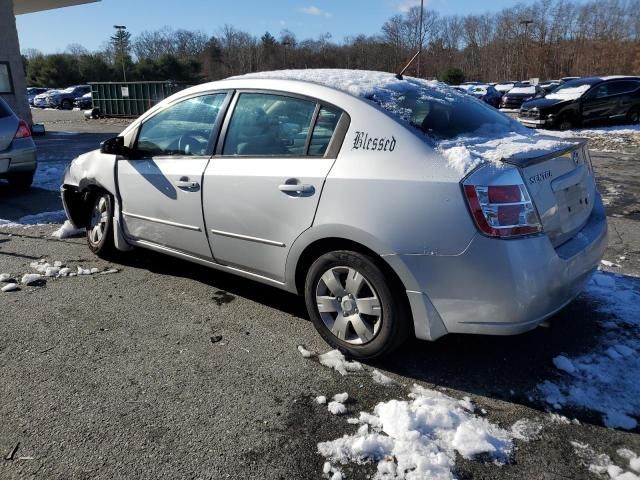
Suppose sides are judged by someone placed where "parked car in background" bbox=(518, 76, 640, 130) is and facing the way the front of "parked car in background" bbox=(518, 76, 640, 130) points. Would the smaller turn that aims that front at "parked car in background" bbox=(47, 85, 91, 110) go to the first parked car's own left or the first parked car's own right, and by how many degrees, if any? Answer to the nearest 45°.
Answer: approximately 45° to the first parked car's own right

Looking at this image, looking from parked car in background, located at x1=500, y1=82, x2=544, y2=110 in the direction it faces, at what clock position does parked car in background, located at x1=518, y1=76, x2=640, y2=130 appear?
parked car in background, located at x1=518, y1=76, x2=640, y2=130 is roughly at 10 o'clock from parked car in background, located at x1=500, y1=82, x2=544, y2=110.

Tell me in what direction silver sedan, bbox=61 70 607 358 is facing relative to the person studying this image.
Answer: facing away from the viewer and to the left of the viewer

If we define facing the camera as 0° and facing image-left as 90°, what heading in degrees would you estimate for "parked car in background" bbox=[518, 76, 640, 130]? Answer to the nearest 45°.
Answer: approximately 45°

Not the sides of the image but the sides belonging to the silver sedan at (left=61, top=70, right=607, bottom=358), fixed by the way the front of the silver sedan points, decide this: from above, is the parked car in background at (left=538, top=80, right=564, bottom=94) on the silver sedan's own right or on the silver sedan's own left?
on the silver sedan's own right

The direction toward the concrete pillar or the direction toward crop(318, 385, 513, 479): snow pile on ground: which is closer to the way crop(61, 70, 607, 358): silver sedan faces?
the concrete pillar

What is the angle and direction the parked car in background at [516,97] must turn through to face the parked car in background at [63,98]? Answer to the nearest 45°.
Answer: approximately 45° to its right

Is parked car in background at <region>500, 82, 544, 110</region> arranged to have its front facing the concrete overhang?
yes

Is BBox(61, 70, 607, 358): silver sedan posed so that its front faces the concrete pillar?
yes
